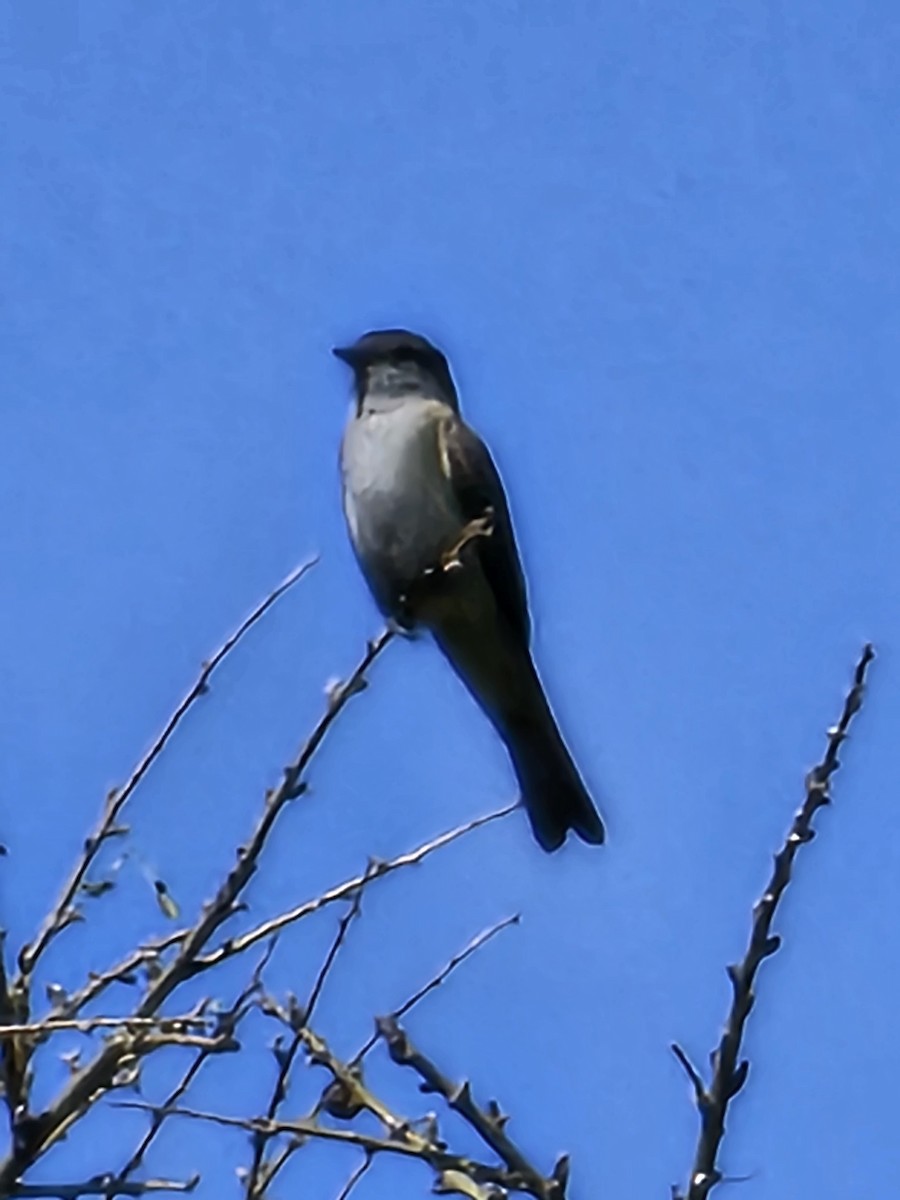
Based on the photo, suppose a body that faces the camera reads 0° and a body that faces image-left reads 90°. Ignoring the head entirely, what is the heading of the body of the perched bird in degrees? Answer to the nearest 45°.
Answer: approximately 45°
